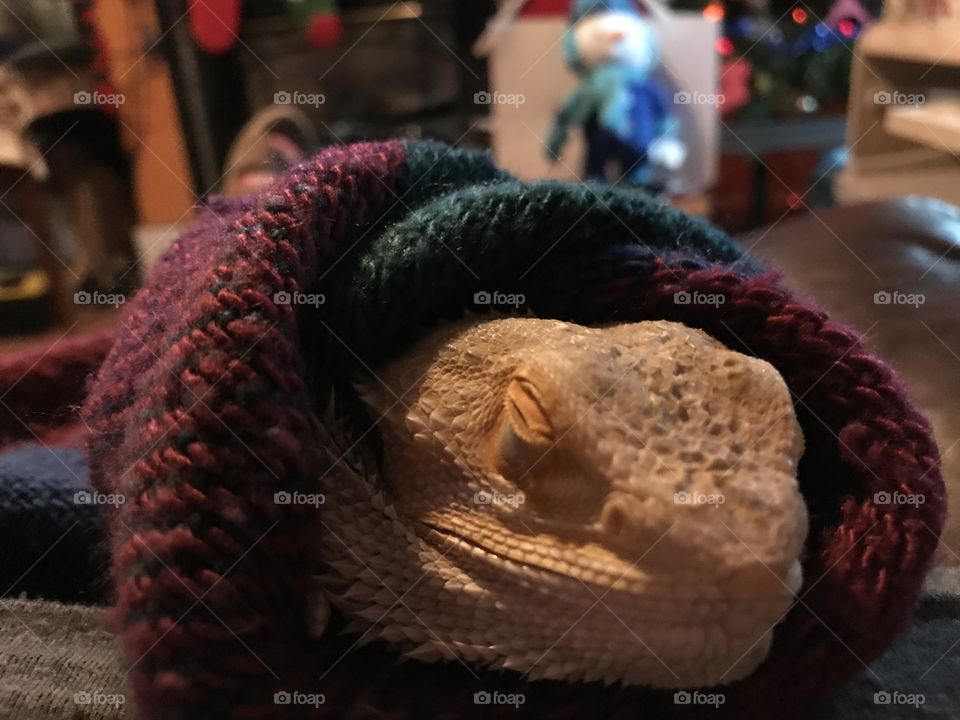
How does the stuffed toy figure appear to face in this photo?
toward the camera

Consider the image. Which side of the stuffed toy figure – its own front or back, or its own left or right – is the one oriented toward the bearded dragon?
front

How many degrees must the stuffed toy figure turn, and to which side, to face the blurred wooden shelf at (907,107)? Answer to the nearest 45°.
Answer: approximately 45° to its left

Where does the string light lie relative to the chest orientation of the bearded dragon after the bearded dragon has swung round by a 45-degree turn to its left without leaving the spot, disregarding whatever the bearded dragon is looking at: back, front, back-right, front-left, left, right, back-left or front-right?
left

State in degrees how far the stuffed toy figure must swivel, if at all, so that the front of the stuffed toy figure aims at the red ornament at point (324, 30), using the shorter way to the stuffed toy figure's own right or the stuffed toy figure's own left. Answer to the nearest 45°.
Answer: approximately 135° to the stuffed toy figure's own right

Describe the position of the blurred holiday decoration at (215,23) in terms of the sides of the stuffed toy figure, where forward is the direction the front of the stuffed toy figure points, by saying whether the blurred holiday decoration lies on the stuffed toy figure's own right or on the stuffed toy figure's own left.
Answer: on the stuffed toy figure's own right

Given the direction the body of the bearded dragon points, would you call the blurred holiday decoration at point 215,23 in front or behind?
behind

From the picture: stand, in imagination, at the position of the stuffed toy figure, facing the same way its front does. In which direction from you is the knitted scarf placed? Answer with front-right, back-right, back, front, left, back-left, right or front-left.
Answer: front

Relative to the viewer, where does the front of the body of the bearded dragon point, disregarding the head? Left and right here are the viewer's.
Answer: facing the viewer and to the right of the viewer

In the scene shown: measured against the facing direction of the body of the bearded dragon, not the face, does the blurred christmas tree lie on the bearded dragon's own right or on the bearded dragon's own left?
on the bearded dragon's own left

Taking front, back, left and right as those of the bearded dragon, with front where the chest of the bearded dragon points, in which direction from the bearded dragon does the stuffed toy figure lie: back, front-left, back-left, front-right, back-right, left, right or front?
back-left

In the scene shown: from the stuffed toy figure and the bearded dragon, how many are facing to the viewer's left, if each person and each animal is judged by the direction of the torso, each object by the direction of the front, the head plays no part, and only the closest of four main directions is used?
0

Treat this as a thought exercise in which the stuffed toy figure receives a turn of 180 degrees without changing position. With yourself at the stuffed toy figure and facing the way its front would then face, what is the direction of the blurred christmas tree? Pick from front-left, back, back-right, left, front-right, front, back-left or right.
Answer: front-right
